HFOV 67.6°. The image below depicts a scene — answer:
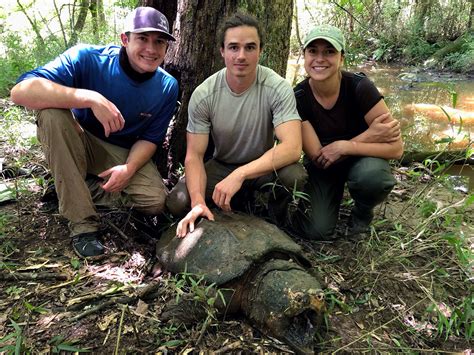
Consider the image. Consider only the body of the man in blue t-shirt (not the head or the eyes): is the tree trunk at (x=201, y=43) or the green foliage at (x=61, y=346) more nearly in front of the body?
the green foliage

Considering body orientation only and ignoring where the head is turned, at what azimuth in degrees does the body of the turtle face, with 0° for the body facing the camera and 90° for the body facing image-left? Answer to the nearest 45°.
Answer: approximately 315°

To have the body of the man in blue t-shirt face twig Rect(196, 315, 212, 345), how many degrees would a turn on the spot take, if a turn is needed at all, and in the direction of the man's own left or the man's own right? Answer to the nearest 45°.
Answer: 0° — they already face it

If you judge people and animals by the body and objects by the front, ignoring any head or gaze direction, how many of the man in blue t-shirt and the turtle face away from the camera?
0

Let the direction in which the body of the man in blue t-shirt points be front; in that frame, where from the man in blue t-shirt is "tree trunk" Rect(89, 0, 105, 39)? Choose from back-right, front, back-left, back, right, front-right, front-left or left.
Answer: back

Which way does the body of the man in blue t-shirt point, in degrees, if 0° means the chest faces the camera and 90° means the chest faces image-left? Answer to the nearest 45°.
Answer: approximately 0°

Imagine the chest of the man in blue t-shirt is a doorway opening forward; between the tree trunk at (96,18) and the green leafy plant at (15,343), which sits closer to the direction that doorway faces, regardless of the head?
the green leafy plant

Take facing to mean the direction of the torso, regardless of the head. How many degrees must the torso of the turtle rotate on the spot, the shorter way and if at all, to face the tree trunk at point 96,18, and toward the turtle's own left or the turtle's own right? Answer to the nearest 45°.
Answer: approximately 180°
